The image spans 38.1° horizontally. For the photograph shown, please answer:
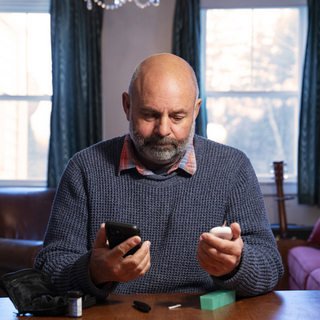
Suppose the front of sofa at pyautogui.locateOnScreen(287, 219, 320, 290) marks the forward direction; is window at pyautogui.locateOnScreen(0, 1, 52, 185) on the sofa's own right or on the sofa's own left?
on the sofa's own right

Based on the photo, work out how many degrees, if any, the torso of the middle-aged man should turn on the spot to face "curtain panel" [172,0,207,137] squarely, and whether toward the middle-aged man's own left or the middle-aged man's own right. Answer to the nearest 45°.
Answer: approximately 180°

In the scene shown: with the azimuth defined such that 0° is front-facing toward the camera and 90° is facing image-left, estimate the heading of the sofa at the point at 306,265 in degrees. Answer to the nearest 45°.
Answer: approximately 45°

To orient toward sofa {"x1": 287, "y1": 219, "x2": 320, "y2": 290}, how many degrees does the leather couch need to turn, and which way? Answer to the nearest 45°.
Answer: approximately 45° to its left

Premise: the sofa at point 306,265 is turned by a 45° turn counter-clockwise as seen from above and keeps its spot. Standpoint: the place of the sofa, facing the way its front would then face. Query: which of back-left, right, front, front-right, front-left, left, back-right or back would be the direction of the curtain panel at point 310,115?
back

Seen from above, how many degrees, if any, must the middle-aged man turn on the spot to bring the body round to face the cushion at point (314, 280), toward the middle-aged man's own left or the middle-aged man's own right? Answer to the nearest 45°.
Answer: approximately 135° to the middle-aged man's own left

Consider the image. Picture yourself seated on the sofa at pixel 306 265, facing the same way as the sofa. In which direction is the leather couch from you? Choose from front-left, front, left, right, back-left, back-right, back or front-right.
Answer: front-right

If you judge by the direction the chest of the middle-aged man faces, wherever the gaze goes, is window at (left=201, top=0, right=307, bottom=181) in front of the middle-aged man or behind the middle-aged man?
behind

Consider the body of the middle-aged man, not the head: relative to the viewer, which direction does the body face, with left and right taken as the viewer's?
facing the viewer
